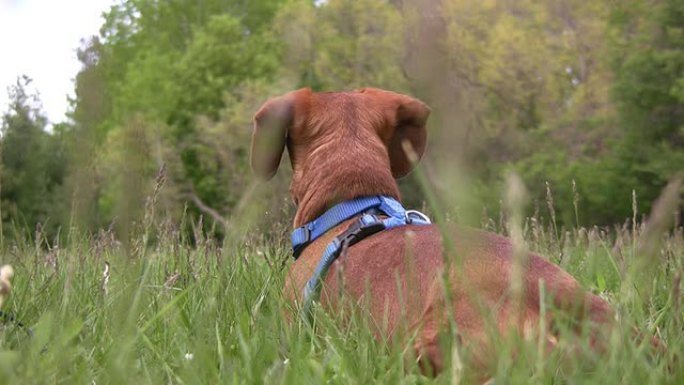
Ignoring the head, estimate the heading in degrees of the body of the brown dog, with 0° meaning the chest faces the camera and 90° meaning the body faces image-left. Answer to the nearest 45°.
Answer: approximately 135°
